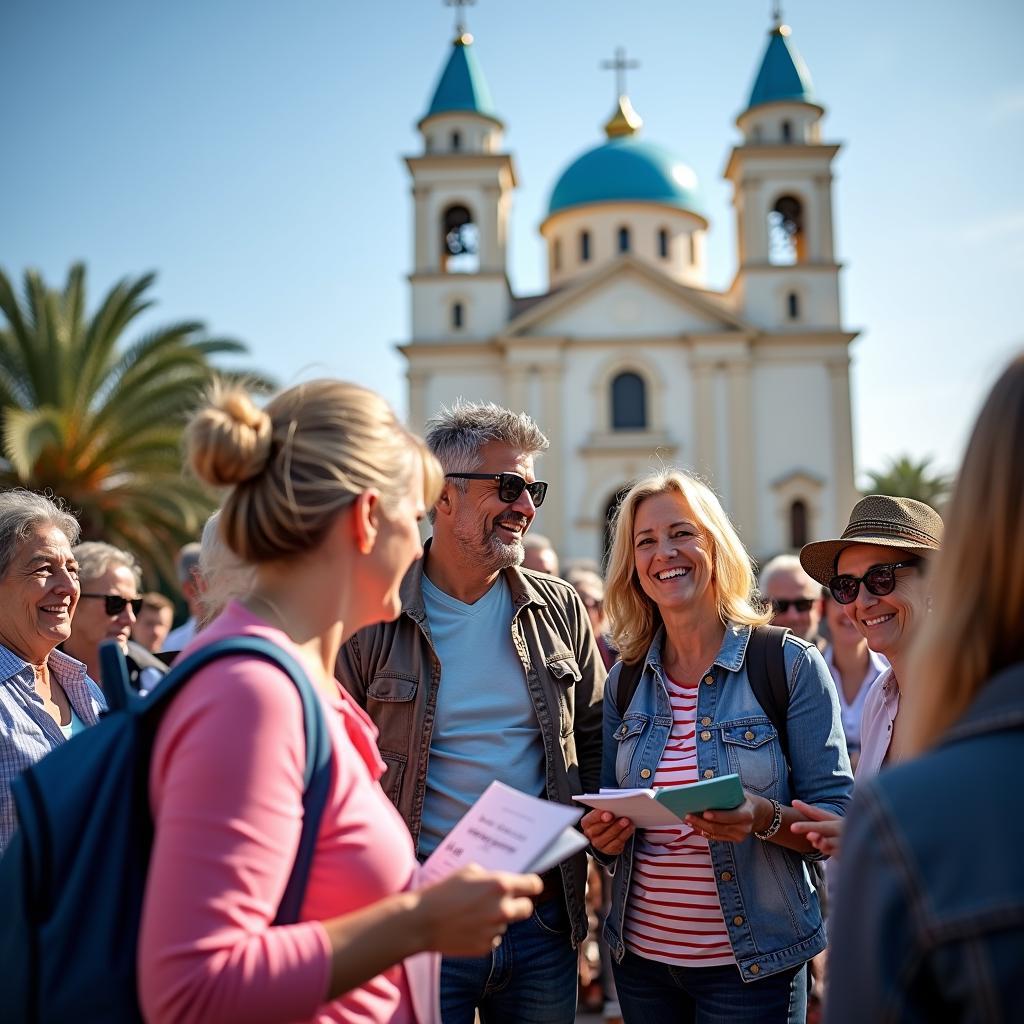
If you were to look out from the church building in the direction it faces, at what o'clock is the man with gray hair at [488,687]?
The man with gray hair is roughly at 12 o'clock from the church building.

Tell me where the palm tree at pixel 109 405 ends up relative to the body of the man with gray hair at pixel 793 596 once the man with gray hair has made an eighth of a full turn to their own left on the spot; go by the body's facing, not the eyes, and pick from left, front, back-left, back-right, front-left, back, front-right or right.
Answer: back

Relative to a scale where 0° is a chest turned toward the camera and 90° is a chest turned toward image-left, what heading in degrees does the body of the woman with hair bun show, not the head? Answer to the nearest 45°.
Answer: approximately 270°

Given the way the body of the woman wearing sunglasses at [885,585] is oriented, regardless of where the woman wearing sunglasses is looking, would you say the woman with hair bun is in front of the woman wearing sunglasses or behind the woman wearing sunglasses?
in front

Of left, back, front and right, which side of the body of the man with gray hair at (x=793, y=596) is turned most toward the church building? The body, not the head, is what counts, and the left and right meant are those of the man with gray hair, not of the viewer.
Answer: back

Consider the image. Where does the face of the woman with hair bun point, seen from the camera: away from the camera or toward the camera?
away from the camera

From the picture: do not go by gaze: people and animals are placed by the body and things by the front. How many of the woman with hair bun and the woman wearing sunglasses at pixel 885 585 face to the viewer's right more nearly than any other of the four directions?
1

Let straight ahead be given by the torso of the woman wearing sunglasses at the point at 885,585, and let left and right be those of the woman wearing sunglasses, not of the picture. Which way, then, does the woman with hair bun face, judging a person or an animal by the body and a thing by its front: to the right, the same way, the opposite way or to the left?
the opposite way

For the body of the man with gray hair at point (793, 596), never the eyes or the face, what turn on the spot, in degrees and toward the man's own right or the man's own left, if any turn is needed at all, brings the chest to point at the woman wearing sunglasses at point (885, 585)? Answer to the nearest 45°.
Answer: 0° — they already face them

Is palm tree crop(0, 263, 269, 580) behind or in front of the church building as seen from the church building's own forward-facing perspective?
in front

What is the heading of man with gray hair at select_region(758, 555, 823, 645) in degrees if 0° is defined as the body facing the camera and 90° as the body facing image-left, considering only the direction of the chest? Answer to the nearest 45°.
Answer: approximately 0°

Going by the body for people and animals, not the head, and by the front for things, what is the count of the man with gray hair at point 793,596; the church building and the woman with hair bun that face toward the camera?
2

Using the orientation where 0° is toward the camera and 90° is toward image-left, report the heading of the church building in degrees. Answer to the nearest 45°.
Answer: approximately 0°

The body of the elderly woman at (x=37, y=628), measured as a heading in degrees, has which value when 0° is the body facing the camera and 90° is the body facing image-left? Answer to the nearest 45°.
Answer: approximately 315°
